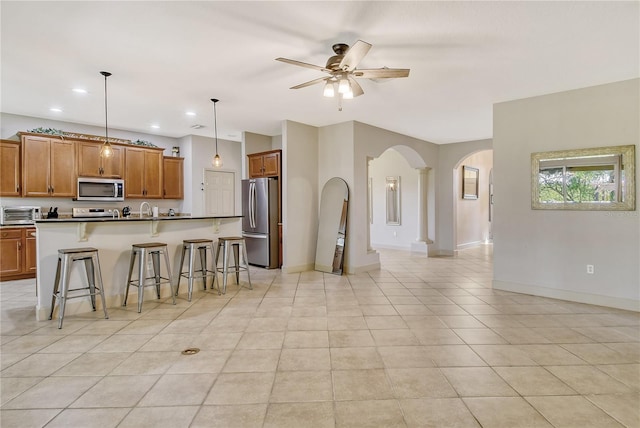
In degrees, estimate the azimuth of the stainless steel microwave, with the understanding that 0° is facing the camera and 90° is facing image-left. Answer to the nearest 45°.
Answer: approximately 0°

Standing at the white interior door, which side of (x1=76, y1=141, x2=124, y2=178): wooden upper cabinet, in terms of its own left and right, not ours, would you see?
left

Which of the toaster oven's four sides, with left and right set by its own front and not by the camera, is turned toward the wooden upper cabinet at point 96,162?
left

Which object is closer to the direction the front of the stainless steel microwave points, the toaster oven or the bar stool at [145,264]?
the bar stool

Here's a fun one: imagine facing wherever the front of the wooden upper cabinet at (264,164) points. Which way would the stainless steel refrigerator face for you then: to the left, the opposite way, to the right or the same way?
the same way

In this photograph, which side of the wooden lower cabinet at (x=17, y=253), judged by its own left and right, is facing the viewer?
front

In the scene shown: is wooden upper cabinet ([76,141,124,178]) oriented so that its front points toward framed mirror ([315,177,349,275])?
no

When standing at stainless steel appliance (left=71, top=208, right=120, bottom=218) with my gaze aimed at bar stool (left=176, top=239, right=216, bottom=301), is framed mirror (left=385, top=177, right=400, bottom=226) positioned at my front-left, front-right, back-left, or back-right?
front-left

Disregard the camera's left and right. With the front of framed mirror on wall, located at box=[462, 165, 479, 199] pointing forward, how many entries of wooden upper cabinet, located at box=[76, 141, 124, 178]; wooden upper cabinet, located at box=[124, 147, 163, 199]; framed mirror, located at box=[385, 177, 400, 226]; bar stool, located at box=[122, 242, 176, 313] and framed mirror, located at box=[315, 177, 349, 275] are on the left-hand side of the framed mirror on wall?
0

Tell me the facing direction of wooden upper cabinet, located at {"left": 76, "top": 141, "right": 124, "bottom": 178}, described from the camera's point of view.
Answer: facing the viewer

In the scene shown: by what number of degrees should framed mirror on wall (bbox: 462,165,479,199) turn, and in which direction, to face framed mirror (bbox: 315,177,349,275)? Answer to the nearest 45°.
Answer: approximately 90° to its right

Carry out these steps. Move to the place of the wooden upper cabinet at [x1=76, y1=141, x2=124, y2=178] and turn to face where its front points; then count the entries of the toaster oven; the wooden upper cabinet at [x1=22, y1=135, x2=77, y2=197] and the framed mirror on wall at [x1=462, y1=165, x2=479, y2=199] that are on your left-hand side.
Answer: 1

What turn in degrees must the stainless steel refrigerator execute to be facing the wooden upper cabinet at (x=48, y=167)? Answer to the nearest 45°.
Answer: approximately 45° to its right

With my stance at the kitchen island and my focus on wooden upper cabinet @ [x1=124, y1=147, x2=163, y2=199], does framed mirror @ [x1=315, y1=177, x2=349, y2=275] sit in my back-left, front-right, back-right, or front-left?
front-right

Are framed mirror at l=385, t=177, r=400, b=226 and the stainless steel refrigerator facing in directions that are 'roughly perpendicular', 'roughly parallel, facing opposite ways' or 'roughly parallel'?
roughly parallel

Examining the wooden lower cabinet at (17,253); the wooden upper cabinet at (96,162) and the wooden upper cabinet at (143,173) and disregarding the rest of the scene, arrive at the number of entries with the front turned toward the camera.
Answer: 3
